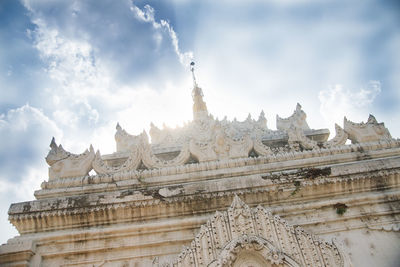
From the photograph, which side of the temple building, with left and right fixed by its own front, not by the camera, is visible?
front
